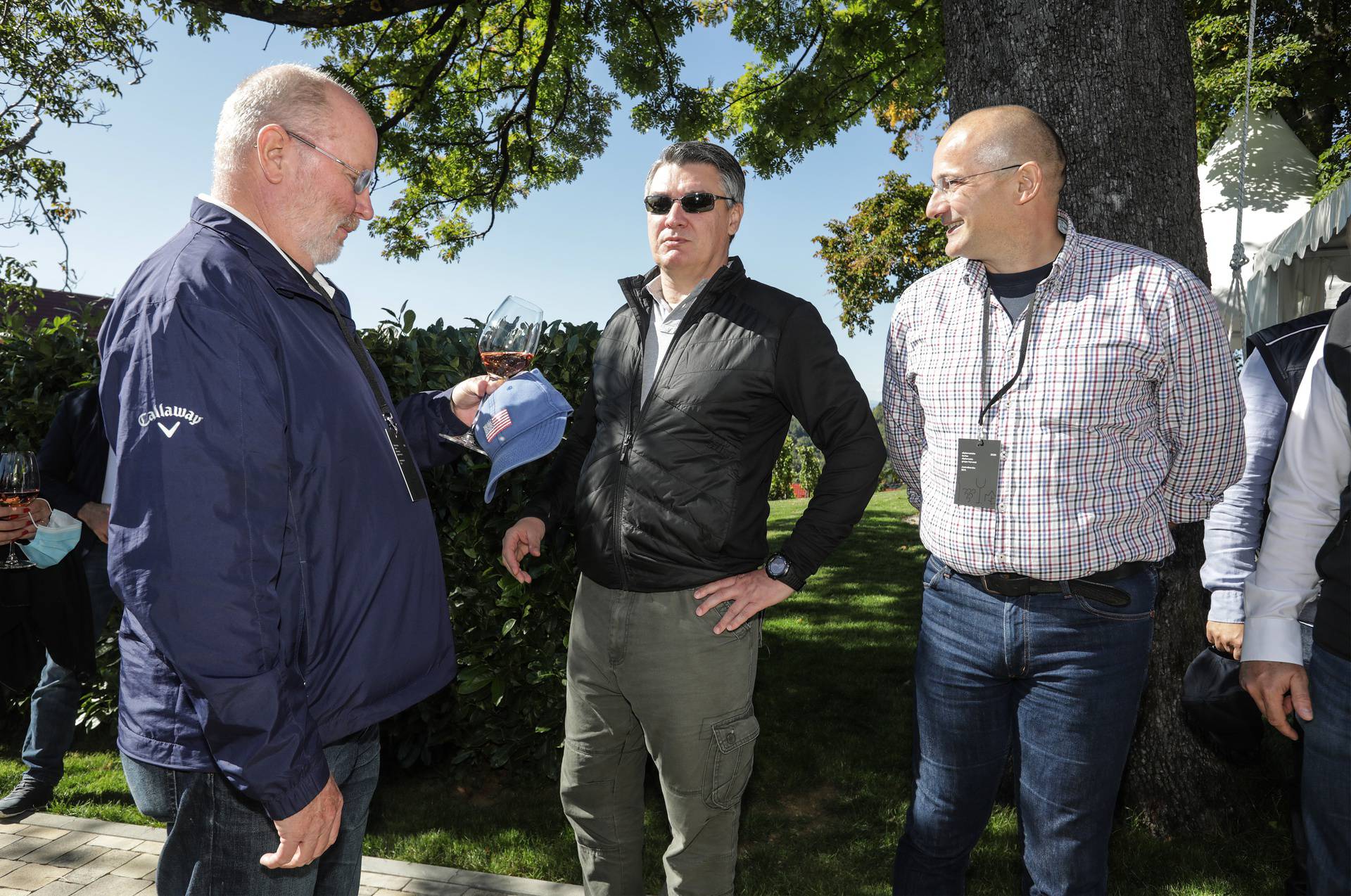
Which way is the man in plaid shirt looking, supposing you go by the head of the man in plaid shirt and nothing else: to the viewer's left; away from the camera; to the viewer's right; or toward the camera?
to the viewer's left

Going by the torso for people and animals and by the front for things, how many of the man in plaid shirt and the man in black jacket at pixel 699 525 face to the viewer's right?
0

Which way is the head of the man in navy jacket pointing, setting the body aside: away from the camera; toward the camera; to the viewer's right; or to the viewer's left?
to the viewer's right

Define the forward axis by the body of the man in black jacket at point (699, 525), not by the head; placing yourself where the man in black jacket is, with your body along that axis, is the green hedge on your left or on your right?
on your right

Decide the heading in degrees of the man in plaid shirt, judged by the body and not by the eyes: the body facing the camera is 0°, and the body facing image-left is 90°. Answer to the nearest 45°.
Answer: approximately 45°

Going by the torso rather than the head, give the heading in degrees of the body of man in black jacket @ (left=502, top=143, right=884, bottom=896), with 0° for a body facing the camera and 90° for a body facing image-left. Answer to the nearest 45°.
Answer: approximately 45°

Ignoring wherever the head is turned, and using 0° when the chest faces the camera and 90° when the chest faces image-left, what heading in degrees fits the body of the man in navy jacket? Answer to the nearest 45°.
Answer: approximately 270°

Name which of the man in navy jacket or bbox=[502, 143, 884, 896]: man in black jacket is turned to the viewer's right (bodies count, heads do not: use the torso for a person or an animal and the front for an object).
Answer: the man in navy jacket
